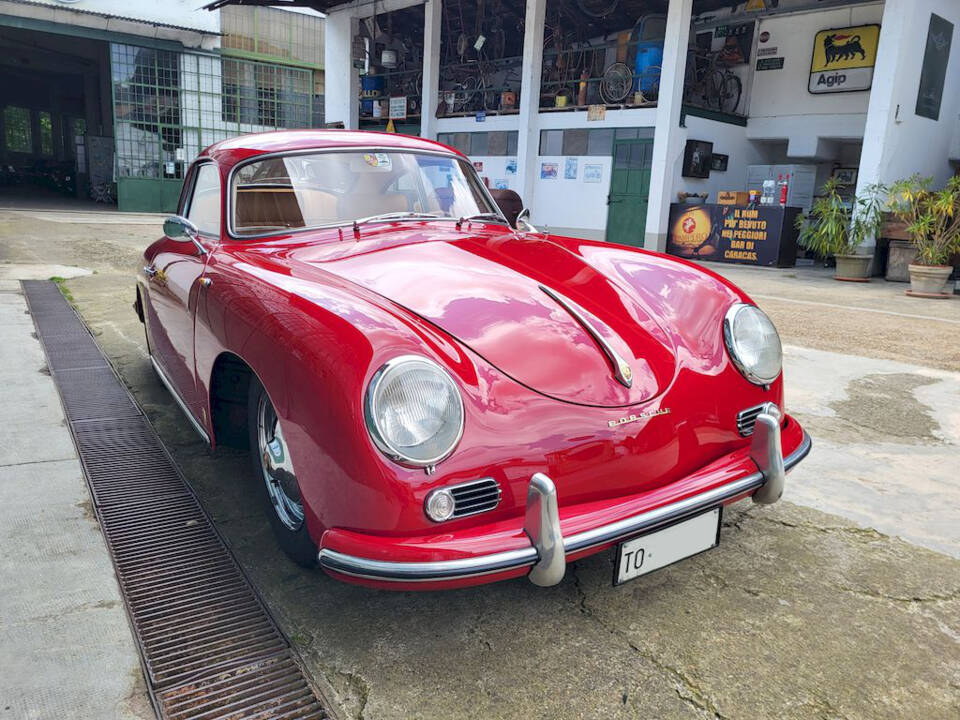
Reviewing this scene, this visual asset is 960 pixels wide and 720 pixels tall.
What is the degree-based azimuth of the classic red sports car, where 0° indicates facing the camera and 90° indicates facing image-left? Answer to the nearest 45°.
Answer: approximately 315°

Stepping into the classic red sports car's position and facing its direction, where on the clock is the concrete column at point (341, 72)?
The concrete column is roughly at 7 o'clock from the classic red sports car.

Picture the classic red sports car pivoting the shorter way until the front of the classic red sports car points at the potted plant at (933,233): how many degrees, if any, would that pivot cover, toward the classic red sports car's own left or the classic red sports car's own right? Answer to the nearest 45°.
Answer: approximately 90° to the classic red sports car's own left

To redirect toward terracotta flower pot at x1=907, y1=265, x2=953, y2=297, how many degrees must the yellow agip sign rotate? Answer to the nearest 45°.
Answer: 0° — it already faces it

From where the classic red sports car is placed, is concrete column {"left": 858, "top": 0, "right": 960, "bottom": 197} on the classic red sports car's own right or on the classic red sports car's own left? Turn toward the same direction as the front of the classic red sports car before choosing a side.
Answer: on the classic red sports car's own left

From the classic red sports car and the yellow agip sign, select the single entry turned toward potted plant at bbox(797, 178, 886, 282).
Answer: the yellow agip sign

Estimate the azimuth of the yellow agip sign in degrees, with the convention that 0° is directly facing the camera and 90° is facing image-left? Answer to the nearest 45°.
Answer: approximately 0°

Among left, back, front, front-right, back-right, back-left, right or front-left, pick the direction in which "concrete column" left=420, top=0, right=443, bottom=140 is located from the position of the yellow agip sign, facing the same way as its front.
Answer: right

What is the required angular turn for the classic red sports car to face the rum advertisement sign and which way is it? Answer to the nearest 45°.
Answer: approximately 135° to its left

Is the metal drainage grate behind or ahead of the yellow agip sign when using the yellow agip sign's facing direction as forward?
ahead

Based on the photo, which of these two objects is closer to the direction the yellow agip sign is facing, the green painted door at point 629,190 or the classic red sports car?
the classic red sports car

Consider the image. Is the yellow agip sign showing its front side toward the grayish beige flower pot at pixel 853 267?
yes

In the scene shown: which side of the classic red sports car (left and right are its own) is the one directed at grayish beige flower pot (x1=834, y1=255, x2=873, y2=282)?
left
